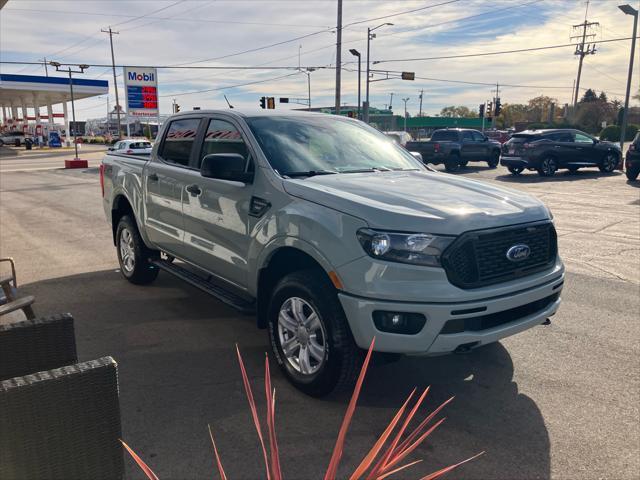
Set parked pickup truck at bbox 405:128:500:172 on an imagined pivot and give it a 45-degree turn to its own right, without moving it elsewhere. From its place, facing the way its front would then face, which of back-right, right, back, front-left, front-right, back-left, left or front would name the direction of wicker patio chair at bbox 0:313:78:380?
right

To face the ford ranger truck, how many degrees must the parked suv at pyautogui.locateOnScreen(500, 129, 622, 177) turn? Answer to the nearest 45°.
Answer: approximately 135° to its right

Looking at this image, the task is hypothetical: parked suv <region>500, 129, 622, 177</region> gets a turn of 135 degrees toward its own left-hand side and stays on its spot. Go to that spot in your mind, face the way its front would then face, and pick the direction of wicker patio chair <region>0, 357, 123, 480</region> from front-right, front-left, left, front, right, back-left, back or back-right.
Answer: left

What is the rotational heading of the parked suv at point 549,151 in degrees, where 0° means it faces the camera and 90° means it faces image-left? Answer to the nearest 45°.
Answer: approximately 225°

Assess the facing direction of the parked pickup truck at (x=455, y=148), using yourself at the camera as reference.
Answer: facing away from the viewer and to the right of the viewer

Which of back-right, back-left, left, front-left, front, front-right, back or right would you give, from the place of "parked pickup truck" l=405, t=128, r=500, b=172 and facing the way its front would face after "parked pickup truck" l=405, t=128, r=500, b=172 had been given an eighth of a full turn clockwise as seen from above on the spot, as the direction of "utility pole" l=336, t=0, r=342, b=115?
back-left

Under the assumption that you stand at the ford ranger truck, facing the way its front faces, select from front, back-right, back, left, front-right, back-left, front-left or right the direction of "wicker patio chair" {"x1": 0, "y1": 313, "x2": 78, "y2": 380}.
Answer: right

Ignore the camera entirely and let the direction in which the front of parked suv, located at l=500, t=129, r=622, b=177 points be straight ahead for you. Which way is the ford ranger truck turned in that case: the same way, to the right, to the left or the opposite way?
to the right

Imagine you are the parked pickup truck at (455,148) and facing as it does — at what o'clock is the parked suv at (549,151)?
The parked suv is roughly at 3 o'clock from the parked pickup truck.

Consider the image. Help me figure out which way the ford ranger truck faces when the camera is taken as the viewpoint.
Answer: facing the viewer and to the right of the viewer

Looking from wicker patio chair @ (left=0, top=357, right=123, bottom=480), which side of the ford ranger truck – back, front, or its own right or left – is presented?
right

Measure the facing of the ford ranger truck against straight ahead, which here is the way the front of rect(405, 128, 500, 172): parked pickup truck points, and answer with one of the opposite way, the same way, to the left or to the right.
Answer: to the right

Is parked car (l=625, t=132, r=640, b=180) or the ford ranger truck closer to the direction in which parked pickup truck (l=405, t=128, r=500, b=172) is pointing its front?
the parked car

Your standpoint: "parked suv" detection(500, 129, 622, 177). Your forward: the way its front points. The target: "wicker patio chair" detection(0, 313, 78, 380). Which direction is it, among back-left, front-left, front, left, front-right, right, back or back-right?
back-right

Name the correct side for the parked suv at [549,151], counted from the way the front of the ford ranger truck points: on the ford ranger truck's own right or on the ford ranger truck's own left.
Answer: on the ford ranger truck's own left

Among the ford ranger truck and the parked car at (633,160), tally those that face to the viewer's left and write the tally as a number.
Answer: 0
